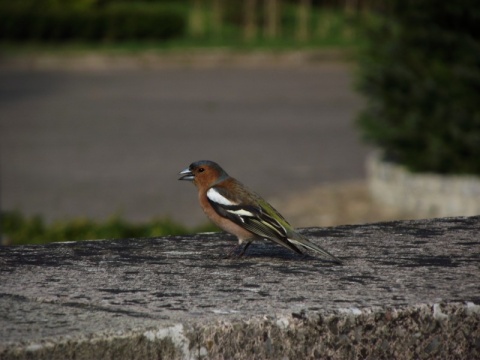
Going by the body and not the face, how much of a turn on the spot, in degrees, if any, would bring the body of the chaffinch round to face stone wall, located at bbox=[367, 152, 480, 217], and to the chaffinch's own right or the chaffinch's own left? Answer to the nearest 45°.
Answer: approximately 90° to the chaffinch's own right

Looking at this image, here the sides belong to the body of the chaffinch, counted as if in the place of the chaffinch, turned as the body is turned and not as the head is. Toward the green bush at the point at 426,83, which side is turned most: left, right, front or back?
right

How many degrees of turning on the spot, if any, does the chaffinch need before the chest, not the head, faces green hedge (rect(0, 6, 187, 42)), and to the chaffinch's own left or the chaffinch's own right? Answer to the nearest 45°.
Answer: approximately 90° to the chaffinch's own right

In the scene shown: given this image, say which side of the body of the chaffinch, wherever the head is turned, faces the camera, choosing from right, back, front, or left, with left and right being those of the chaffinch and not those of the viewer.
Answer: left
